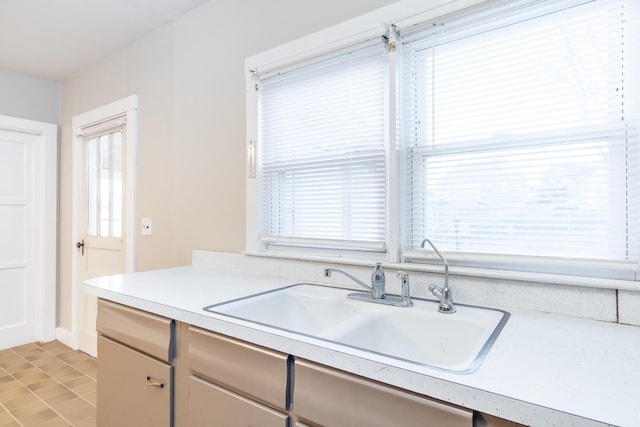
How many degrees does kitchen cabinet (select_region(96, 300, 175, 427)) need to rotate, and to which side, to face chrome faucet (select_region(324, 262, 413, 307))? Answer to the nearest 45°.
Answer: approximately 90° to its left

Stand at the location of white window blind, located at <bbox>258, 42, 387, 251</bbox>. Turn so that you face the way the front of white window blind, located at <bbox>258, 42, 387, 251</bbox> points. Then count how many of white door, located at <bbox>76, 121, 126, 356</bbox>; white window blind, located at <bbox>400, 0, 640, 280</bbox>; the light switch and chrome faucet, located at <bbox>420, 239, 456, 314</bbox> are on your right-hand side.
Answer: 2

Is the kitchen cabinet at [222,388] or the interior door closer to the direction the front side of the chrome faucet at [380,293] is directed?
the kitchen cabinet

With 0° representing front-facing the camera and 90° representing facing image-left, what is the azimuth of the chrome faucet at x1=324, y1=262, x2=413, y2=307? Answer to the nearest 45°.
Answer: approximately 45°

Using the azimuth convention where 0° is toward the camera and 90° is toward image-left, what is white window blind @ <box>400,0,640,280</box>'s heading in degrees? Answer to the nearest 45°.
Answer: approximately 45°

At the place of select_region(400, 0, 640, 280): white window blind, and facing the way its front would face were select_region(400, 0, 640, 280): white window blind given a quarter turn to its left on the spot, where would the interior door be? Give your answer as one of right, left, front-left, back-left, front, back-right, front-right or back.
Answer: back-right

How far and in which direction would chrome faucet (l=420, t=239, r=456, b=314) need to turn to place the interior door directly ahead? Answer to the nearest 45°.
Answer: approximately 45° to its right

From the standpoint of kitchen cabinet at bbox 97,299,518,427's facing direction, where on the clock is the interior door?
The interior door is roughly at 3 o'clock from the kitchen cabinet.

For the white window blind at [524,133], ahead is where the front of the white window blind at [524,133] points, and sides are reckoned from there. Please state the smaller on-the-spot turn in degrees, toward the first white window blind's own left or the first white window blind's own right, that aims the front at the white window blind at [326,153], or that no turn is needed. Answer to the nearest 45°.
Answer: approximately 45° to the first white window blind's own right

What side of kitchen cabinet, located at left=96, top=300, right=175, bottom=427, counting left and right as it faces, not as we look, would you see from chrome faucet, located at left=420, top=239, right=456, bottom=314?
left
